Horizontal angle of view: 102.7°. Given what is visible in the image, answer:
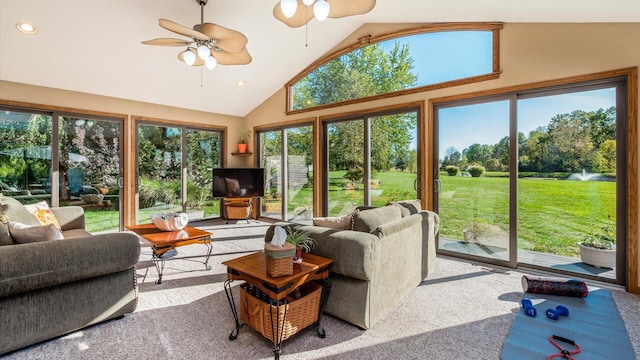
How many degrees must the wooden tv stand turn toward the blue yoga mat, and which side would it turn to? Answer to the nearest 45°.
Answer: approximately 45° to its left

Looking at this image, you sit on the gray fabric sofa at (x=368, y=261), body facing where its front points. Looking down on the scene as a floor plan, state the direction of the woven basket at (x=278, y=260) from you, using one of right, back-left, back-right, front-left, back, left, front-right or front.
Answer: left

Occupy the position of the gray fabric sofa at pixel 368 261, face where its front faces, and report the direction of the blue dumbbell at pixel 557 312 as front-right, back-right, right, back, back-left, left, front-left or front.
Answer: back-right

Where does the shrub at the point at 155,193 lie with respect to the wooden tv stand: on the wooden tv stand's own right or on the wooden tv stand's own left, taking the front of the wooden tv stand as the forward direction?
on the wooden tv stand's own right

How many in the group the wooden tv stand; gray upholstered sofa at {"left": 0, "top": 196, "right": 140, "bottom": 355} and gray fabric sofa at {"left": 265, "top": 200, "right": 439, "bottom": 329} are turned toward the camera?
1

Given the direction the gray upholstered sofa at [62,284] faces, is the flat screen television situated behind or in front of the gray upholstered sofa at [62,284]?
in front

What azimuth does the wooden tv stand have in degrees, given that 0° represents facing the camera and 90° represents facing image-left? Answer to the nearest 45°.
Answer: approximately 0°

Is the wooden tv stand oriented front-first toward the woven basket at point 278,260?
yes

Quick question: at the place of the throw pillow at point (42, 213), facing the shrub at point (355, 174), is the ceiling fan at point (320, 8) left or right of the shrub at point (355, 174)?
right

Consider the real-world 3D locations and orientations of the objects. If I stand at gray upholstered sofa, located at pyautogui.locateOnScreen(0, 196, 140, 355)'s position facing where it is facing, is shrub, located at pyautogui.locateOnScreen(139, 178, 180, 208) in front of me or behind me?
in front

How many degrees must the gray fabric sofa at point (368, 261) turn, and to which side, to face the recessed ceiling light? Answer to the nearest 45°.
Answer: approximately 45° to its left

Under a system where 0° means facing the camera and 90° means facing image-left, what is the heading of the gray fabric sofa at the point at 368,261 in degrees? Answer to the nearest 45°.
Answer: approximately 135°

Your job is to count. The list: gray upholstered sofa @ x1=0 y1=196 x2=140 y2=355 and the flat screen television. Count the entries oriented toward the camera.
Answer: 1
